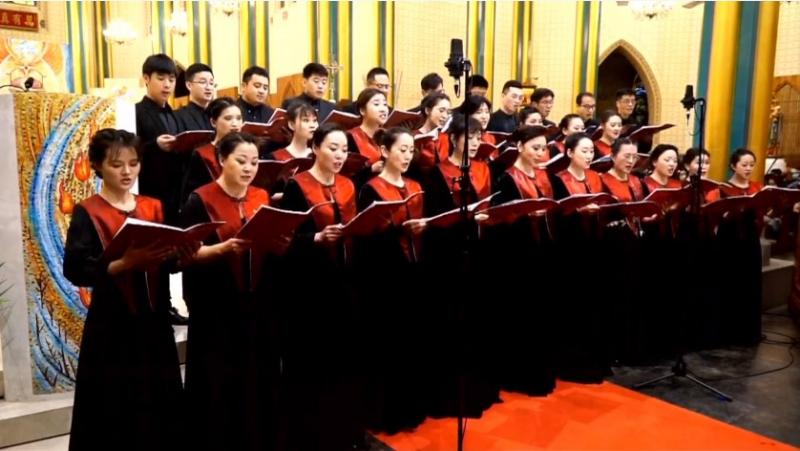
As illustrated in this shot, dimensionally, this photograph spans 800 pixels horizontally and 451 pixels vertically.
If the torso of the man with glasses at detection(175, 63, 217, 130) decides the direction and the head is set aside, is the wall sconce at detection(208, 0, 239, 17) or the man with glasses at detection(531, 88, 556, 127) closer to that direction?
the man with glasses

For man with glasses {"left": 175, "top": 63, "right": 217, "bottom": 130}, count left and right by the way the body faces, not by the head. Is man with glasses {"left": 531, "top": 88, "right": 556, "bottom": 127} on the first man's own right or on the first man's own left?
on the first man's own left

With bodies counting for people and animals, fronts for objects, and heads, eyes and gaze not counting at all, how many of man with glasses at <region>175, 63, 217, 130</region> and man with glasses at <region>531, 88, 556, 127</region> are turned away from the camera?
0

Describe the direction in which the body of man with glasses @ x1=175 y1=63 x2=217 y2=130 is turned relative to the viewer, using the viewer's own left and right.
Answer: facing the viewer and to the right of the viewer

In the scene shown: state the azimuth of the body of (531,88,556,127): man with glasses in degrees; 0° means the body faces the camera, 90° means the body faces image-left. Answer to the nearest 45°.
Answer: approximately 315°

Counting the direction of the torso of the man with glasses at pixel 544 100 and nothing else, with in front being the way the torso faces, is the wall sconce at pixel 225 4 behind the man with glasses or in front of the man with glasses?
behind

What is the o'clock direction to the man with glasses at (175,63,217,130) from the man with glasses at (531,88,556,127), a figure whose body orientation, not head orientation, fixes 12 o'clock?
the man with glasses at (175,63,217,130) is roughly at 3 o'clock from the man with glasses at (531,88,556,127).

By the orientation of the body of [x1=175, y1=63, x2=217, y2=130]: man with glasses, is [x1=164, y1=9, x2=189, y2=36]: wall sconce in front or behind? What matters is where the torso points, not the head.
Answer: behind

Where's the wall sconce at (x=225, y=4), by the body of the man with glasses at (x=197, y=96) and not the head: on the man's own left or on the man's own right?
on the man's own left
